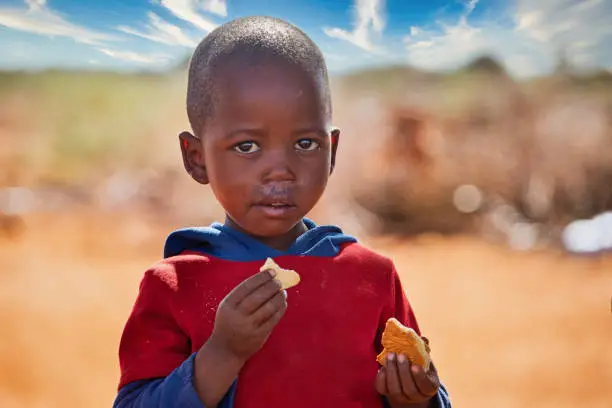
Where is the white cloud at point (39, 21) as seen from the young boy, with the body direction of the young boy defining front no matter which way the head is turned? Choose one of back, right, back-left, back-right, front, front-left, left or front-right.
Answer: back-right

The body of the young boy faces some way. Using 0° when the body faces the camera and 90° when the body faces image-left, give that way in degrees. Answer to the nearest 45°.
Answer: approximately 0°

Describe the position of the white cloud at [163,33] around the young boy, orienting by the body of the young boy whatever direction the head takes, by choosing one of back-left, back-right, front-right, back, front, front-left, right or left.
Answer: back-right
